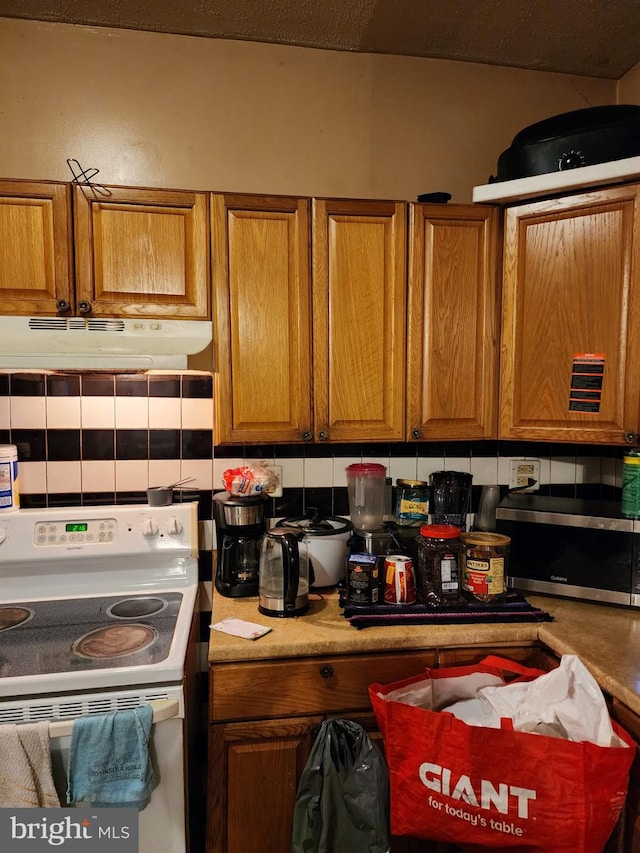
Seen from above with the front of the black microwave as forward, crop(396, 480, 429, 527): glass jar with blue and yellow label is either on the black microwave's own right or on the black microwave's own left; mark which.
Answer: on the black microwave's own right

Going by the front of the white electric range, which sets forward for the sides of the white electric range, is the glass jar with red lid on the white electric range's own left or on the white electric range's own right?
on the white electric range's own left

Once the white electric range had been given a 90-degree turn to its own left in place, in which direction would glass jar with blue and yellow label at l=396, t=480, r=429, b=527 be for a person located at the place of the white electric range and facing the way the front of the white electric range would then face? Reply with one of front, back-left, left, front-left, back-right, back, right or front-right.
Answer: front

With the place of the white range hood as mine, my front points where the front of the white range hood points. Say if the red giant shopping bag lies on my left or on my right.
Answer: on my left

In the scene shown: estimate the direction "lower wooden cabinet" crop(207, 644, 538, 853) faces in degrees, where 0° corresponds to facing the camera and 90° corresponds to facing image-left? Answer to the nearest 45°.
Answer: approximately 0°

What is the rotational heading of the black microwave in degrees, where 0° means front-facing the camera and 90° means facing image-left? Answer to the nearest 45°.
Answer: approximately 45°
